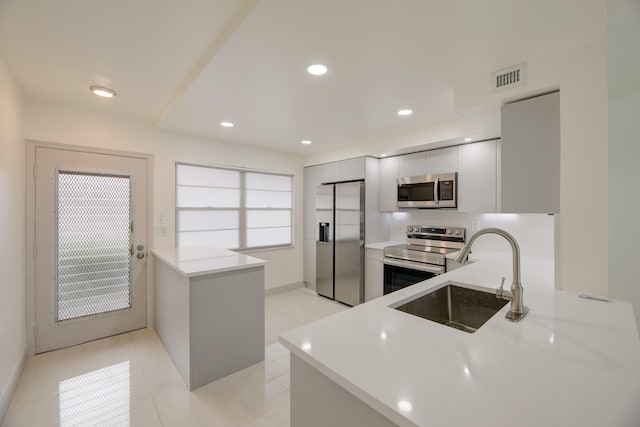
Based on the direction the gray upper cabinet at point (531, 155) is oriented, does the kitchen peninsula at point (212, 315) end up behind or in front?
in front

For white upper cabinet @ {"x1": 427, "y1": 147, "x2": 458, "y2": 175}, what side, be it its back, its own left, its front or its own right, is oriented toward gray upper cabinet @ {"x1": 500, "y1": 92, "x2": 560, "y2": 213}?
left

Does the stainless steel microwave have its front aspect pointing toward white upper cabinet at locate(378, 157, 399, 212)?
no

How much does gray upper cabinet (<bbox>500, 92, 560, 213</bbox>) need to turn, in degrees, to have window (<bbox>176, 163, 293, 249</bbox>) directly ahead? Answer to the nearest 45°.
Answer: approximately 45° to its right

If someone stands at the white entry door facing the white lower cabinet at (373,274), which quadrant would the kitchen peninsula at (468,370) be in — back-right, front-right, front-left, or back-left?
front-right

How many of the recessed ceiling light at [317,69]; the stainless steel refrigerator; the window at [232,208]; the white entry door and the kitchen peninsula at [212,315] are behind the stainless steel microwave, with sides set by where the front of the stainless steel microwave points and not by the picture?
0

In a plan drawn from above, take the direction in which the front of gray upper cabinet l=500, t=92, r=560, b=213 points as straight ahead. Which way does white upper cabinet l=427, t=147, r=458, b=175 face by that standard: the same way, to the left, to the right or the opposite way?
the same way

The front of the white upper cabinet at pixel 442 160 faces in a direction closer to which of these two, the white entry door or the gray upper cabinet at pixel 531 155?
the white entry door

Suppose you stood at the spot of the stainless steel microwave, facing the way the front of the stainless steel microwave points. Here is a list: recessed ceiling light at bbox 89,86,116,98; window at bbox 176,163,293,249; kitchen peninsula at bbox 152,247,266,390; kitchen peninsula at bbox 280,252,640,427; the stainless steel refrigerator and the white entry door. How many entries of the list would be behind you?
0

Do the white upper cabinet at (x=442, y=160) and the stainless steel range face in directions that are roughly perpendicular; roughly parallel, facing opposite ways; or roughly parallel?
roughly parallel

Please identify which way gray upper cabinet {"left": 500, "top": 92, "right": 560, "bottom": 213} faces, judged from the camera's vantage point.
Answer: facing the viewer and to the left of the viewer

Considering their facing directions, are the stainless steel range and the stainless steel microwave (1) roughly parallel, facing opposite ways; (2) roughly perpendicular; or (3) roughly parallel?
roughly parallel

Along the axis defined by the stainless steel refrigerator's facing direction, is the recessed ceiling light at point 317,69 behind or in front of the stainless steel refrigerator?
in front

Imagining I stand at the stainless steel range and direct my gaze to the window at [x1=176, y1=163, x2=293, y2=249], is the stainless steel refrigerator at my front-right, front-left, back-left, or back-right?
front-right
